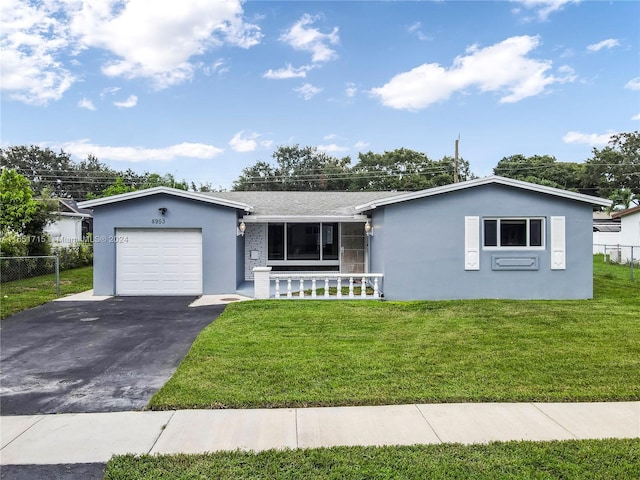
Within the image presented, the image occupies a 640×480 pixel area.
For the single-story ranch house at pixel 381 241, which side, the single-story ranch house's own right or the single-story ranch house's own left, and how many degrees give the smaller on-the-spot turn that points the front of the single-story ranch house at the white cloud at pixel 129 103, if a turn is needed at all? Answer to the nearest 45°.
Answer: approximately 135° to the single-story ranch house's own right

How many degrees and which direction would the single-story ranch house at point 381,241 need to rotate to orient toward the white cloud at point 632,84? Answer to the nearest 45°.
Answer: approximately 135° to its left

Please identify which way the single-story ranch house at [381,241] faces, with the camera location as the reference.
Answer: facing the viewer

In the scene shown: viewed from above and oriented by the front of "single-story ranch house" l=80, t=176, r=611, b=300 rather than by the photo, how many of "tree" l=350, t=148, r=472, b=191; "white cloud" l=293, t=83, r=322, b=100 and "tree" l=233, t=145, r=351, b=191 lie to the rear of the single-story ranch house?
3

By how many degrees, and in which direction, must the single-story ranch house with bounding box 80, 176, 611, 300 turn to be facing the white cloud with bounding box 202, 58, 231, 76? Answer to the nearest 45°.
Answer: approximately 135° to its right

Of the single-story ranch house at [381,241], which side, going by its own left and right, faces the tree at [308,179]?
back

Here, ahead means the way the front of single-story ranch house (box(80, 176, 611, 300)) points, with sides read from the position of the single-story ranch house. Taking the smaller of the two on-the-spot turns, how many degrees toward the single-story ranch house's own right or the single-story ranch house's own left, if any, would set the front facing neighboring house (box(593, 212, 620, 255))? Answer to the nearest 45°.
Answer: approximately 135° to the single-story ranch house's own left

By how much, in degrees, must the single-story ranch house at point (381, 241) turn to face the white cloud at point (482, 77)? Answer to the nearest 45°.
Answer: approximately 135° to its left

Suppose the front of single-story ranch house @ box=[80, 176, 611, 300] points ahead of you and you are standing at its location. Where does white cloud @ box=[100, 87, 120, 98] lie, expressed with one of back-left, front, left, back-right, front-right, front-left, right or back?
back-right

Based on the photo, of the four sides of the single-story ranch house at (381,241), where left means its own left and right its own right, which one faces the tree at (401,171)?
back
